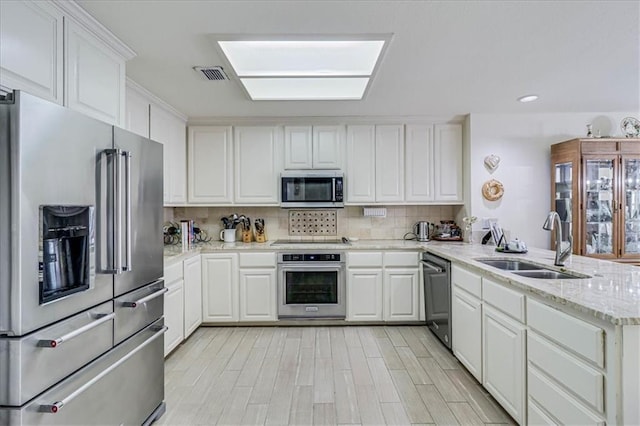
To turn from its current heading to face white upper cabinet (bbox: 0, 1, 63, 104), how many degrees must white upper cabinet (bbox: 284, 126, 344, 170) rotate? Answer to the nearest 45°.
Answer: approximately 45° to its right

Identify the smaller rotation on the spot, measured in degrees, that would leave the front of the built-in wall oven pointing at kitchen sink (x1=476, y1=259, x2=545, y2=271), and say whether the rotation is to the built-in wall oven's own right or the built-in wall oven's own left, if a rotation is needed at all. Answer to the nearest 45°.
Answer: approximately 45° to the built-in wall oven's own left

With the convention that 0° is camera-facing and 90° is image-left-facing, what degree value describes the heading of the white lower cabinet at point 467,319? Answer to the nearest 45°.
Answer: approximately 45°

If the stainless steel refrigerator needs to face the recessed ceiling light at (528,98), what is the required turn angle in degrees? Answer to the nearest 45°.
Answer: approximately 45° to its left

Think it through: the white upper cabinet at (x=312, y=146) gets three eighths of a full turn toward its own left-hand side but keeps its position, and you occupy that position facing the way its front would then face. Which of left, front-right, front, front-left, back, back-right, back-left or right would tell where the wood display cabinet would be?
front-right

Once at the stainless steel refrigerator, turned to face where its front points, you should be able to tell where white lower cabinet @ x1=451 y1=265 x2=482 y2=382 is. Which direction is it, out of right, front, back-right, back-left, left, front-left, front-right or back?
front-left

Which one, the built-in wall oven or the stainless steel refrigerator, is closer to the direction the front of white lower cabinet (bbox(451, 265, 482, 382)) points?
the stainless steel refrigerator
